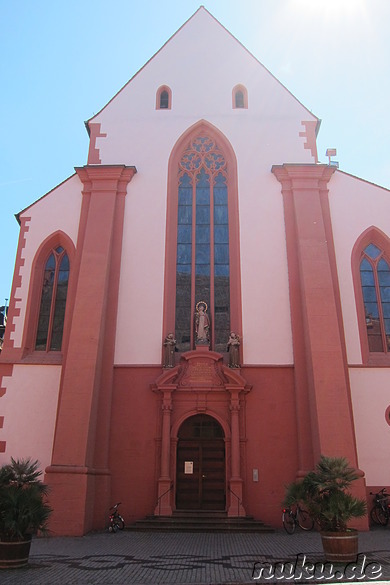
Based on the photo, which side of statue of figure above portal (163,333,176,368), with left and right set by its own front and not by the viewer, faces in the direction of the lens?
front

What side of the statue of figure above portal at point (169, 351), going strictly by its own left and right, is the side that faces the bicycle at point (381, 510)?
left

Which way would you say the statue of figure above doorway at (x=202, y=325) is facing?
toward the camera

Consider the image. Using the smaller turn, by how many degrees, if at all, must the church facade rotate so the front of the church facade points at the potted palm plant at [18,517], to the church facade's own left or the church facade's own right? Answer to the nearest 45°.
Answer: approximately 45° to the church facade's own right

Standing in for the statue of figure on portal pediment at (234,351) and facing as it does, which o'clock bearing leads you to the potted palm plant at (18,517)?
The potted palm plant is roughly at 1 o'clock from the statue of figure on portal pediment.

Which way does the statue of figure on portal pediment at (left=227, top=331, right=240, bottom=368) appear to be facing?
toward the camera

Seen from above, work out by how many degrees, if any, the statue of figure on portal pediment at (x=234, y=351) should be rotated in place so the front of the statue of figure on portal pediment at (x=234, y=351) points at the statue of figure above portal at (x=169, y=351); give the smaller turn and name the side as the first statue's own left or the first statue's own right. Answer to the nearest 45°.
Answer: approximately 90° to the first statue's own right

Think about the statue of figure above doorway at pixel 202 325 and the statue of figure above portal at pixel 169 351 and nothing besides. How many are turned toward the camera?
2
